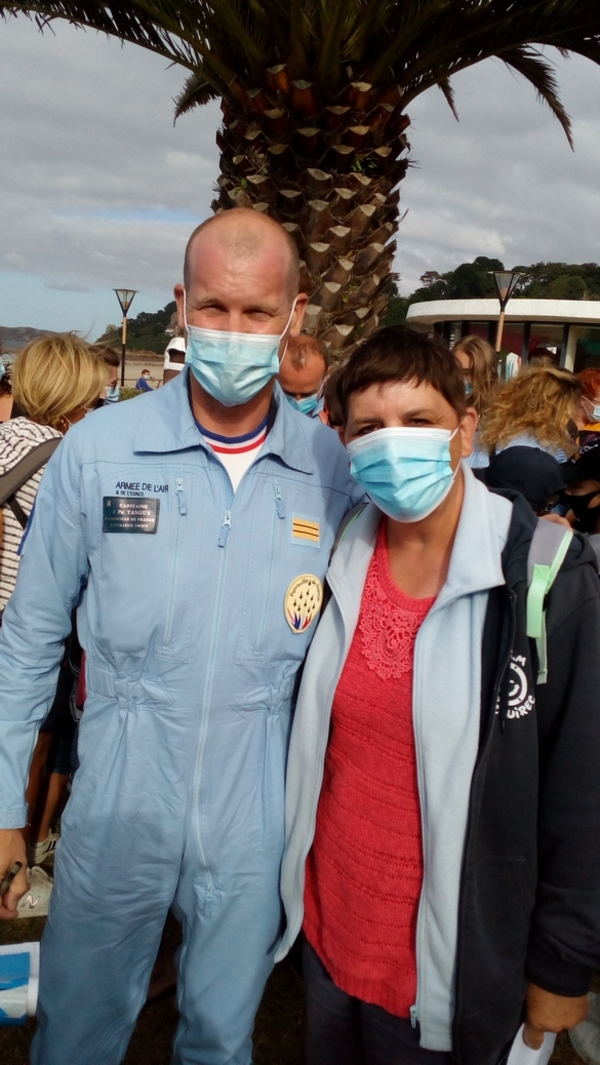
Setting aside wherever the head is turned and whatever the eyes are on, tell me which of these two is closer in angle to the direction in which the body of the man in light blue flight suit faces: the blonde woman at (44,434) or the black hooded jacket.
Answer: the black hooded jacket

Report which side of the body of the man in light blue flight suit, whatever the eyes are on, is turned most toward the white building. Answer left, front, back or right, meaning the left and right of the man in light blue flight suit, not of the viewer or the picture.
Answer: back

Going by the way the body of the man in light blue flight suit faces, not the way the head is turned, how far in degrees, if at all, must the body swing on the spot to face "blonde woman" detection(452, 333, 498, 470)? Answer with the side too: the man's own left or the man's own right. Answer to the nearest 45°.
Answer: approximately 135° to the man's own left

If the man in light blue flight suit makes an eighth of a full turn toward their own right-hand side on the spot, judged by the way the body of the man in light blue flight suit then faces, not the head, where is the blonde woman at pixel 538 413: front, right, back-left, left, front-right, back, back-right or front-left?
back

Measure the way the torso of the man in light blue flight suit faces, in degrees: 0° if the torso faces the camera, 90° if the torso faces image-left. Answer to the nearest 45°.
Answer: approximately 0°

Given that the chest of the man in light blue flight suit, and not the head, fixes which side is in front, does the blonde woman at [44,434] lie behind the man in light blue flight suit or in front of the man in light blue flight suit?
behind

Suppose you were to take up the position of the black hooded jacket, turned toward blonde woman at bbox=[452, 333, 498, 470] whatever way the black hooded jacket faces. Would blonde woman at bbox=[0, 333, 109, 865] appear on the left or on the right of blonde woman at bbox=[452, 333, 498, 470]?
left

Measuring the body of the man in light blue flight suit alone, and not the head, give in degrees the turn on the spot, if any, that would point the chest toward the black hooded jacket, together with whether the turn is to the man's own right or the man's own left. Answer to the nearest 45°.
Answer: approximately 45° to the man's own left

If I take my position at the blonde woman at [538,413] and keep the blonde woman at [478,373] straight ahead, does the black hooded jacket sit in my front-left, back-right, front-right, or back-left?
back-left

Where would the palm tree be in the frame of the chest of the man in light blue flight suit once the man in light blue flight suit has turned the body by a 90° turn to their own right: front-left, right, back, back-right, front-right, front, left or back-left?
right

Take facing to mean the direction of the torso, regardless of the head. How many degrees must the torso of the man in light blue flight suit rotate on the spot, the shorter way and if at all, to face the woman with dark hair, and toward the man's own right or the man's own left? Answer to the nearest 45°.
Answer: approximately 45° to the man's own left
